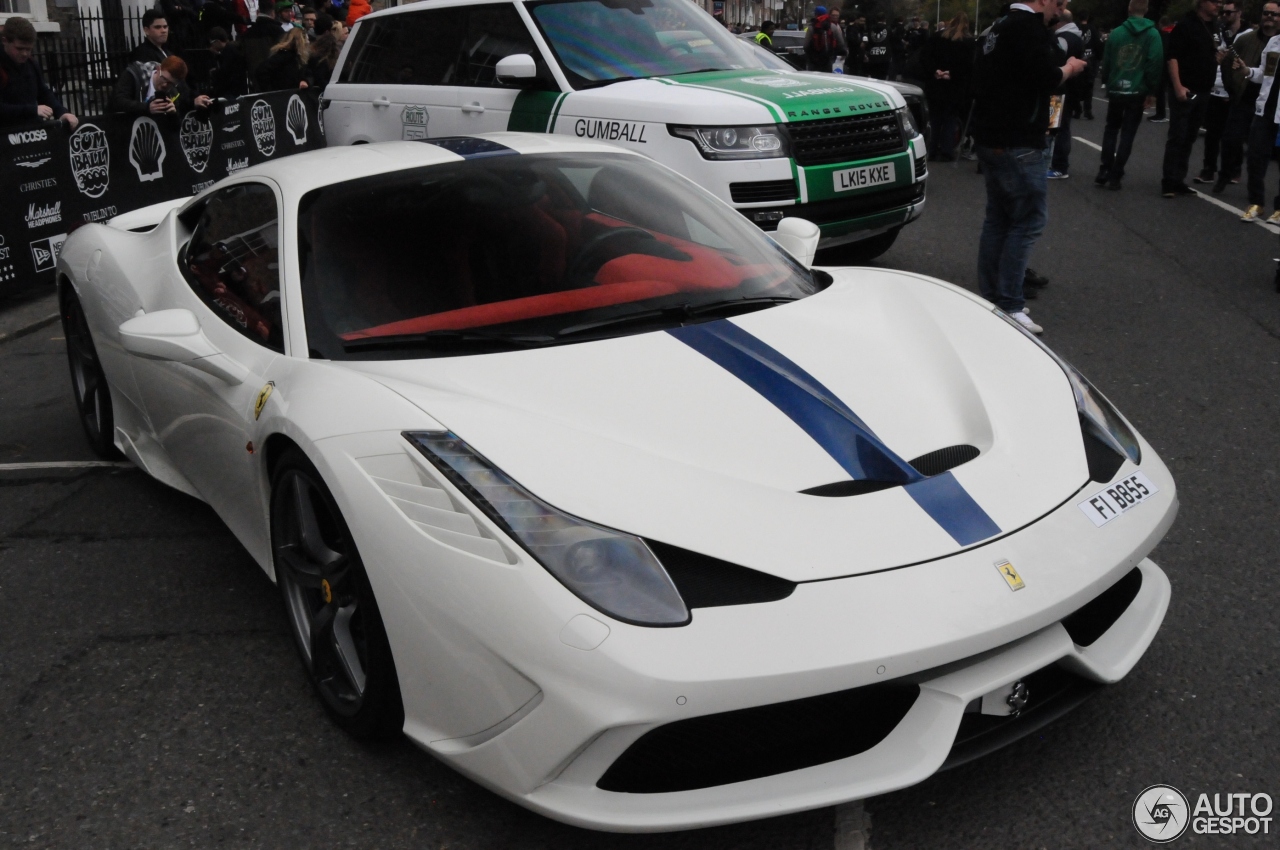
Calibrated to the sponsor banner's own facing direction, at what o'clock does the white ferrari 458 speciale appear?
The white ferrari 458 speciale is roughly at 1 o'clock from the sponsor banner.

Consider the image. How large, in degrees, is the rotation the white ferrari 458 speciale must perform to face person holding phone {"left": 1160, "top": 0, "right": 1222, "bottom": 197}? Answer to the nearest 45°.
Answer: approximately 90° to its left

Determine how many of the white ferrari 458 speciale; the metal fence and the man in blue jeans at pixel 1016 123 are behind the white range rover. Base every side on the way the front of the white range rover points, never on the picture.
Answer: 1

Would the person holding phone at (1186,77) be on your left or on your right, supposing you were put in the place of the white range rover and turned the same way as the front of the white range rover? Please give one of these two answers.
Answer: on your left

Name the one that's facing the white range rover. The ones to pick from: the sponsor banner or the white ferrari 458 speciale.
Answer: the sponsor banner

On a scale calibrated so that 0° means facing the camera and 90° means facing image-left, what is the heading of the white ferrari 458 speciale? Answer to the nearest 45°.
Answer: approximately 315°

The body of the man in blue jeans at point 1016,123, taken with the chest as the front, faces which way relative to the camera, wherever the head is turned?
to the viewer's right

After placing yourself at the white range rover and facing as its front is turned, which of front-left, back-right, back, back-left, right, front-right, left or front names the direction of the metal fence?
back

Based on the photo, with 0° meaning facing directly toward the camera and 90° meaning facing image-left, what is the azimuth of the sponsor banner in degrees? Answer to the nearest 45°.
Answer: approximately 315°

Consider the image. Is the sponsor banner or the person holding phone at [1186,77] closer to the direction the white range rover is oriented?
the person holding phone
